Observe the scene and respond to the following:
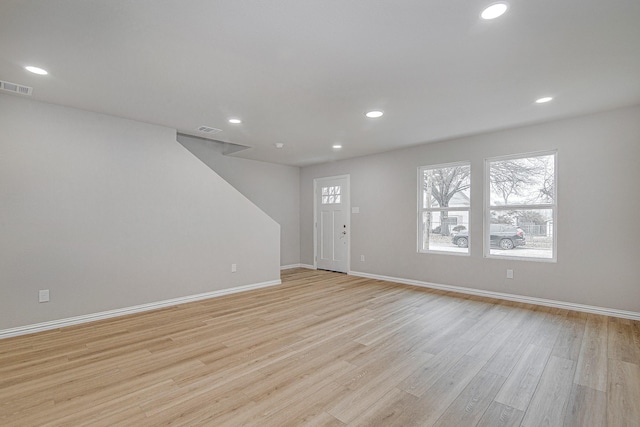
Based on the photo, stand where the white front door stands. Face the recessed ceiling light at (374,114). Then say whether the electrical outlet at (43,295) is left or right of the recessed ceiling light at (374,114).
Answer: right

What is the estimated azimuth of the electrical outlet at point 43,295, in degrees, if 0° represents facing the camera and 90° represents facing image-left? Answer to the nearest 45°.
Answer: approximately 0°

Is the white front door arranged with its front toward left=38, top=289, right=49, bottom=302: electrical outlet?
yes

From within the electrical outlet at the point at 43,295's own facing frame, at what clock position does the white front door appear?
The white front door is roughly at 9 o'clock from the electrical outlet.

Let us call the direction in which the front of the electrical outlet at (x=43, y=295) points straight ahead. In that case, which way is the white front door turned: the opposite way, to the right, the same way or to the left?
to the right

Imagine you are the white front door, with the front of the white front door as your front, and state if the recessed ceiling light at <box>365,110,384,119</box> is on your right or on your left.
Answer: on your left

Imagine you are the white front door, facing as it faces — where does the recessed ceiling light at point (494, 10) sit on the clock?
The recessed ceiling light is roughly at 10 o'clock from the white front door.

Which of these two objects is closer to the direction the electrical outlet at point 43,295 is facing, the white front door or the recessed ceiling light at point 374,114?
the recessed ceiling light

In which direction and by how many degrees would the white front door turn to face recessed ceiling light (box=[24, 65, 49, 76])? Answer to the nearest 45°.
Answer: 0° — it already faces it

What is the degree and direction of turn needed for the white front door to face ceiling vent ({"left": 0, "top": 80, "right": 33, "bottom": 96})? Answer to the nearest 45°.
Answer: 0° — it already faces it
